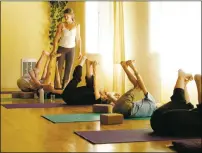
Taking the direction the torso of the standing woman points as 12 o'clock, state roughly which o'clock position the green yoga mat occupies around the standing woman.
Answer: The green yoga mat is roughly at 12 o'clock from the standing woman.

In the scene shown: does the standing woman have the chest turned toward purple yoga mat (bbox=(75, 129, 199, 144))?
yes

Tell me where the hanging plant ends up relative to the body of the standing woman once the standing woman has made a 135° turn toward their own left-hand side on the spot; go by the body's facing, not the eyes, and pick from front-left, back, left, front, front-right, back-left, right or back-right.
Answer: front-left

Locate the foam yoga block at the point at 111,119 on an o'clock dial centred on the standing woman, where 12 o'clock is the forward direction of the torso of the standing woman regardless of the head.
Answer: The foam yoga block is roughly at 12 o'clock from the standing woman.

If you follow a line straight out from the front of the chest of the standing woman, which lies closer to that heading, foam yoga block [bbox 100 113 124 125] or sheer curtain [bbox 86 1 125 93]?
the foam yoga block

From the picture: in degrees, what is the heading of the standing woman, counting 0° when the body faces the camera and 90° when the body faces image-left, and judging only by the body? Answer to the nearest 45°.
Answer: approximately 0°

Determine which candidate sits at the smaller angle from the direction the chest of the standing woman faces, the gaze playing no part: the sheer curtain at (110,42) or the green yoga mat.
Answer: the green yoga mat

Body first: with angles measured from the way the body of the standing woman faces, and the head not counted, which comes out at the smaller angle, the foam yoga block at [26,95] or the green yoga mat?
the green yoga mat

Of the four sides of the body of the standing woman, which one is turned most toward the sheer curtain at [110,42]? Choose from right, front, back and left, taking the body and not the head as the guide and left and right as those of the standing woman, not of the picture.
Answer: left
